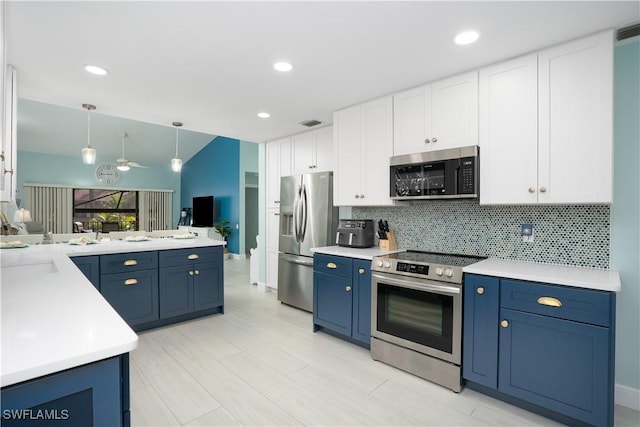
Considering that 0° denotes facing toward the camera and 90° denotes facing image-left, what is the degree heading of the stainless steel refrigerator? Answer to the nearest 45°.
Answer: approximately 45°

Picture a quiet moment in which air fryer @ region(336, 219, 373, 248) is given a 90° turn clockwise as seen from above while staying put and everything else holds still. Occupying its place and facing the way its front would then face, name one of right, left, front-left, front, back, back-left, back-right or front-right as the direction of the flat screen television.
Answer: front

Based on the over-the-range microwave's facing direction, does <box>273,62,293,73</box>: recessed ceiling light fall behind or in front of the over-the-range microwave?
in front

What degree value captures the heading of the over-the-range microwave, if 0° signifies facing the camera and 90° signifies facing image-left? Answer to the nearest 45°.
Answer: approximately 45°

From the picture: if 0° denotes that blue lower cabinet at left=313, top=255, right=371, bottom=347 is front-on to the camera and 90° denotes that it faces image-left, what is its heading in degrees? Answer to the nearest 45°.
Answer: approximately 45°

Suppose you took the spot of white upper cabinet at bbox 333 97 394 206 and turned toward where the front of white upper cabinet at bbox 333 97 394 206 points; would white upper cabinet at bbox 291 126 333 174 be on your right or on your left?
on your right

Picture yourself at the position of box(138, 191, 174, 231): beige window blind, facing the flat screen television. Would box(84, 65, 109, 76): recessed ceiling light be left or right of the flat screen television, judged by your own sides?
right

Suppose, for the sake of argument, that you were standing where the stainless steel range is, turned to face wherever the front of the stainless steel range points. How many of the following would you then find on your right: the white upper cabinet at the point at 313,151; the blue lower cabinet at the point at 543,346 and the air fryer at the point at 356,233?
2

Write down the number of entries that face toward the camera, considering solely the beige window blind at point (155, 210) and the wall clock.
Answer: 2

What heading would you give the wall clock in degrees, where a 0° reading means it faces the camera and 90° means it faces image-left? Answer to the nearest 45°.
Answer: approximately 0°
